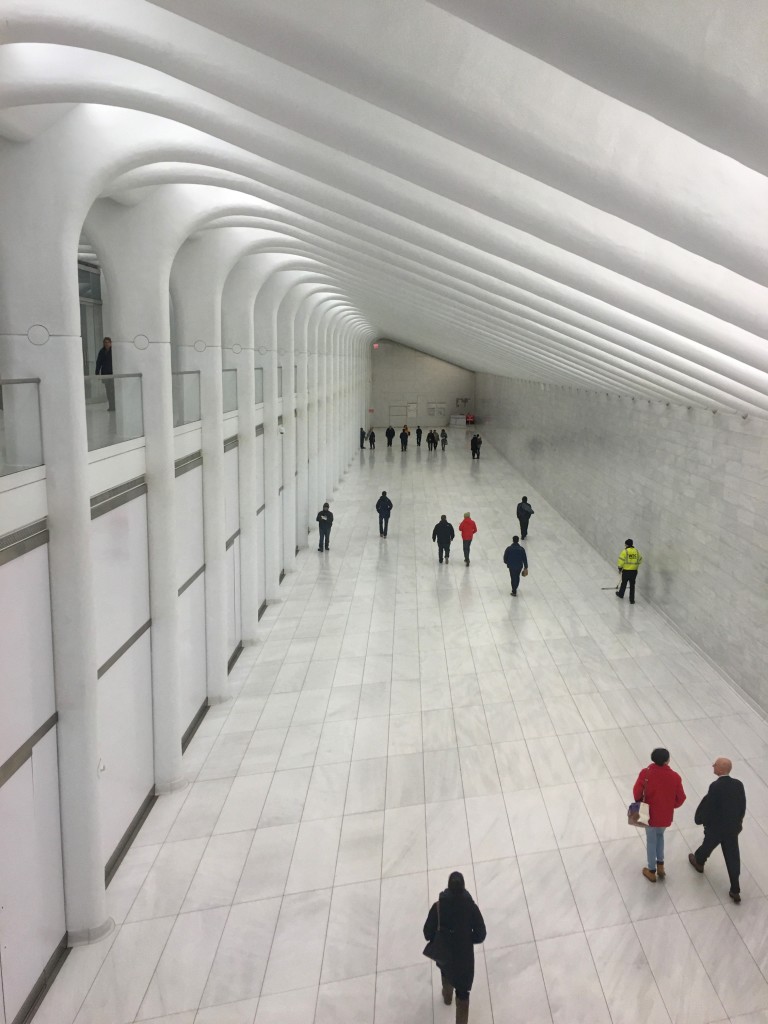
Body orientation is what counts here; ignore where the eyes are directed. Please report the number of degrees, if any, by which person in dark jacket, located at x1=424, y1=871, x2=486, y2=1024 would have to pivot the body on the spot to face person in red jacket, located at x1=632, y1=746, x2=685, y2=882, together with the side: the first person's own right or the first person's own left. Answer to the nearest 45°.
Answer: approximately 45° to the first person's own right

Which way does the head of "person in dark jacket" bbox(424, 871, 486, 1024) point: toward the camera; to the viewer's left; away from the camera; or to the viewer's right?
away from the camera

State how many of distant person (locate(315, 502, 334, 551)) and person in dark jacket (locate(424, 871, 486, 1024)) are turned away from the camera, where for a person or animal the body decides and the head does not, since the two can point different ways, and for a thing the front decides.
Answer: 1

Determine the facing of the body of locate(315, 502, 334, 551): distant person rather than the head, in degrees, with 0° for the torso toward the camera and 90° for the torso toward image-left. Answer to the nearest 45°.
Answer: approximately 0°

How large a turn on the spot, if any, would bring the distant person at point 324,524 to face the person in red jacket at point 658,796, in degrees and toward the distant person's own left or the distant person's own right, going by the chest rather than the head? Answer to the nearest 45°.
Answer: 0° — they already face them

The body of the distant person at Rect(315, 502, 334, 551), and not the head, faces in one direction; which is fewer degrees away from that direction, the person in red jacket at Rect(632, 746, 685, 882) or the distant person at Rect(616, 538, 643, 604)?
the person in red jacket

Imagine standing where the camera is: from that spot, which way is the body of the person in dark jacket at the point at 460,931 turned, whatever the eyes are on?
away from the camera

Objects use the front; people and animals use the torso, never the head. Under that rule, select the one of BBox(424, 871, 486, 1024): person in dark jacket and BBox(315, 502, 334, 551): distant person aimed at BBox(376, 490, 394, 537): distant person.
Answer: the person in dark jacket

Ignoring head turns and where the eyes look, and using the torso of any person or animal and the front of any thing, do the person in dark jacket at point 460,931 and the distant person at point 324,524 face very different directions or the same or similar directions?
very different directions

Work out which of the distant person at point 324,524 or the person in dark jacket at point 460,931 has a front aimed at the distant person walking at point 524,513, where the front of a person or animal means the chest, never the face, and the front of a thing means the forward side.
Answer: the person in dark jacket

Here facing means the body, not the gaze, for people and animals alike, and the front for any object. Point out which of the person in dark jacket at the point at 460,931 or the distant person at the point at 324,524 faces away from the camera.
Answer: the person in dark jacket

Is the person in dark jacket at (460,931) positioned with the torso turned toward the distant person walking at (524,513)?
yes

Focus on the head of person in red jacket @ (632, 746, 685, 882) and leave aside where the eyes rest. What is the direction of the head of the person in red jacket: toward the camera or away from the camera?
away from the camera
